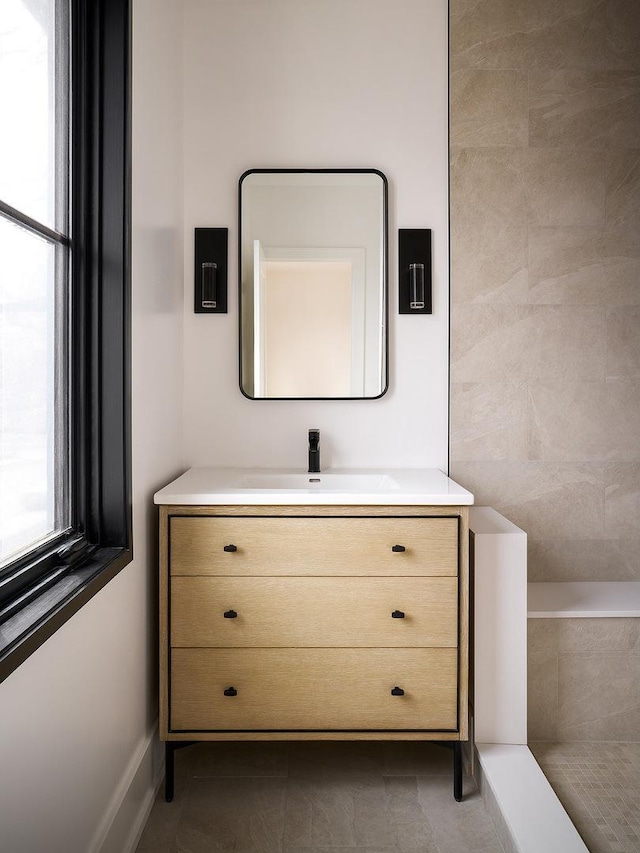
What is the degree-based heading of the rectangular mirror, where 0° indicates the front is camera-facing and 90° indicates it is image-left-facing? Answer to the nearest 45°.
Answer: approximately 0°

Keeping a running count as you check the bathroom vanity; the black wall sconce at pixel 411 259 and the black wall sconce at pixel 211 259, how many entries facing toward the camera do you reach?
3

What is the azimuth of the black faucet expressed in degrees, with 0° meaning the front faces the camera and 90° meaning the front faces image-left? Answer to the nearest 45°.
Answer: approximately 0°

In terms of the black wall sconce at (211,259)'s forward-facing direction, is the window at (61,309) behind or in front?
in front

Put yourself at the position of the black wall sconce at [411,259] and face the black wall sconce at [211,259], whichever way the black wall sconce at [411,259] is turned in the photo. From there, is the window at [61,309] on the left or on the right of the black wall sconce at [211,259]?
left

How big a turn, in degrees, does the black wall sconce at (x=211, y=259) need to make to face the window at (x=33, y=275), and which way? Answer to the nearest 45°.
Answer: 0° — it already faces it

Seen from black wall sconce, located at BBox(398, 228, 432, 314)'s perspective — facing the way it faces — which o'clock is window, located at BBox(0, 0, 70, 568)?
The window is roughly at 1 o'clock from the black wall sconce.
